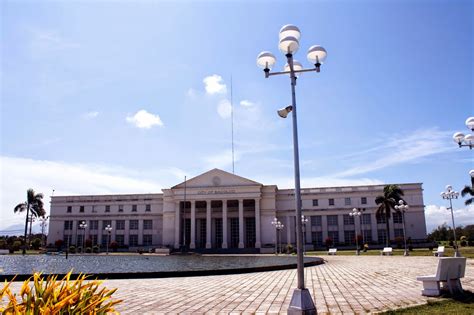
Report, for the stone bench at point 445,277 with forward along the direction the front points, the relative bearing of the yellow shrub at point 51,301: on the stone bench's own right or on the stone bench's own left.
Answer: on the stone bench's own left

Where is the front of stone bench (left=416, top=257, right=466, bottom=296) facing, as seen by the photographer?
facing away from the viewer and to the left of the viewer

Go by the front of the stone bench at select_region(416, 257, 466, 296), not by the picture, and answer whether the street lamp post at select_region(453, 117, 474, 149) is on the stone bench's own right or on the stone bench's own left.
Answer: on the stone bench's own right
